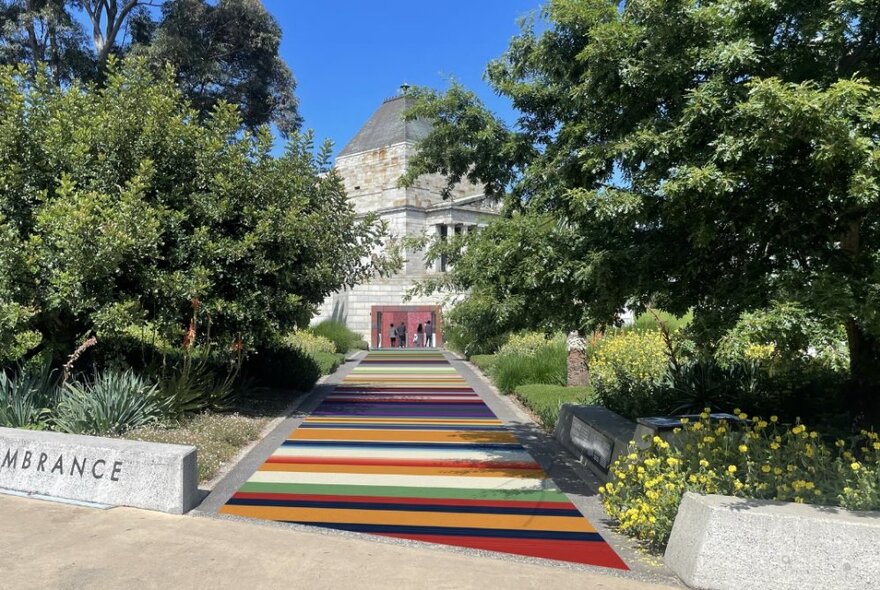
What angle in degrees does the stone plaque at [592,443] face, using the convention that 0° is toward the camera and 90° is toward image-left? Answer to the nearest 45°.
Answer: approximately 45°

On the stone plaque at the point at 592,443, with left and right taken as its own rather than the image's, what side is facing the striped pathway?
front

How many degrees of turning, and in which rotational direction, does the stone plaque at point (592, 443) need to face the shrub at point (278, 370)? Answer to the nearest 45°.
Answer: approximately 90° to its right

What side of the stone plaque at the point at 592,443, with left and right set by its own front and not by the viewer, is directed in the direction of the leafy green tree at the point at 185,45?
right

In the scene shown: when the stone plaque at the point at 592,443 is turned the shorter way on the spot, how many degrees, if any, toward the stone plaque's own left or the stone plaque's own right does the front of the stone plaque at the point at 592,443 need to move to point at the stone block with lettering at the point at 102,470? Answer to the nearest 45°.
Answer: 0° — it already faces it

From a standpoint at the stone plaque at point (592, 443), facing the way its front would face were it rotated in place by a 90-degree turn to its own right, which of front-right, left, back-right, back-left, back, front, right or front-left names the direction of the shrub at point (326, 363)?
front
